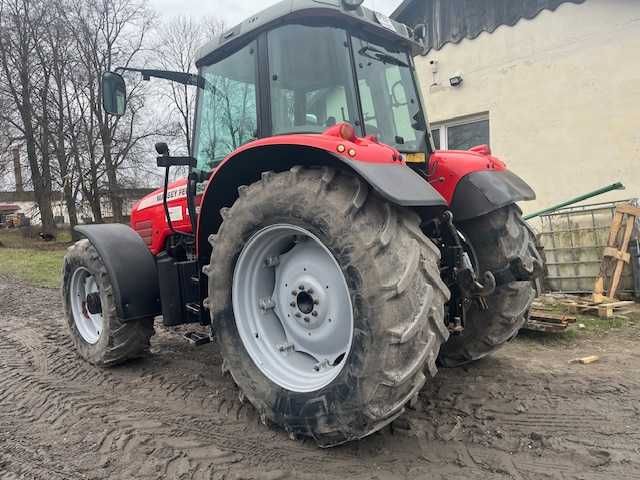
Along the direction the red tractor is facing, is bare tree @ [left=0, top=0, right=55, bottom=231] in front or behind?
in front

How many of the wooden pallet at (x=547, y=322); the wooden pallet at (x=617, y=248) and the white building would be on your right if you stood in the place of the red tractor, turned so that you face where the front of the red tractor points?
3

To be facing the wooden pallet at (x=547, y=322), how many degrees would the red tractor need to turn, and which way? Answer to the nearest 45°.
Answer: approximately 90° to its right

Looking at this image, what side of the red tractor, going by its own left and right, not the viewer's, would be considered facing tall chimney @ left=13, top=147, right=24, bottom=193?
front

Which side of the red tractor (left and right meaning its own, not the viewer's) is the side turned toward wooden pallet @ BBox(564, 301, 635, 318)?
right

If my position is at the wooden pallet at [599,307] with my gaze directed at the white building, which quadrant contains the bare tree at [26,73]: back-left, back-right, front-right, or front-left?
front-left

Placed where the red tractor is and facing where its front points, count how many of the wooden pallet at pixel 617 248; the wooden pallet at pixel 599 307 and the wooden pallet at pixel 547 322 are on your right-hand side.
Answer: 3

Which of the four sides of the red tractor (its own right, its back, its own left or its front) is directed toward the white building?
right

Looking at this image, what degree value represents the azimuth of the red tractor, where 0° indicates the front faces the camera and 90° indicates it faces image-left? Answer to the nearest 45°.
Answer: approximately 135°

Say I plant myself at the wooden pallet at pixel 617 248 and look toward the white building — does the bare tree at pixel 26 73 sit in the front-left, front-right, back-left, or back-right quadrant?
front-left

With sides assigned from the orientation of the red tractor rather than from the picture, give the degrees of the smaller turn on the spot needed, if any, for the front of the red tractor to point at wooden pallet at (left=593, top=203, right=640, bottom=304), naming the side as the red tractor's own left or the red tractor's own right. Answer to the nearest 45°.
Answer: approximately 90° to the red tractor's own right
